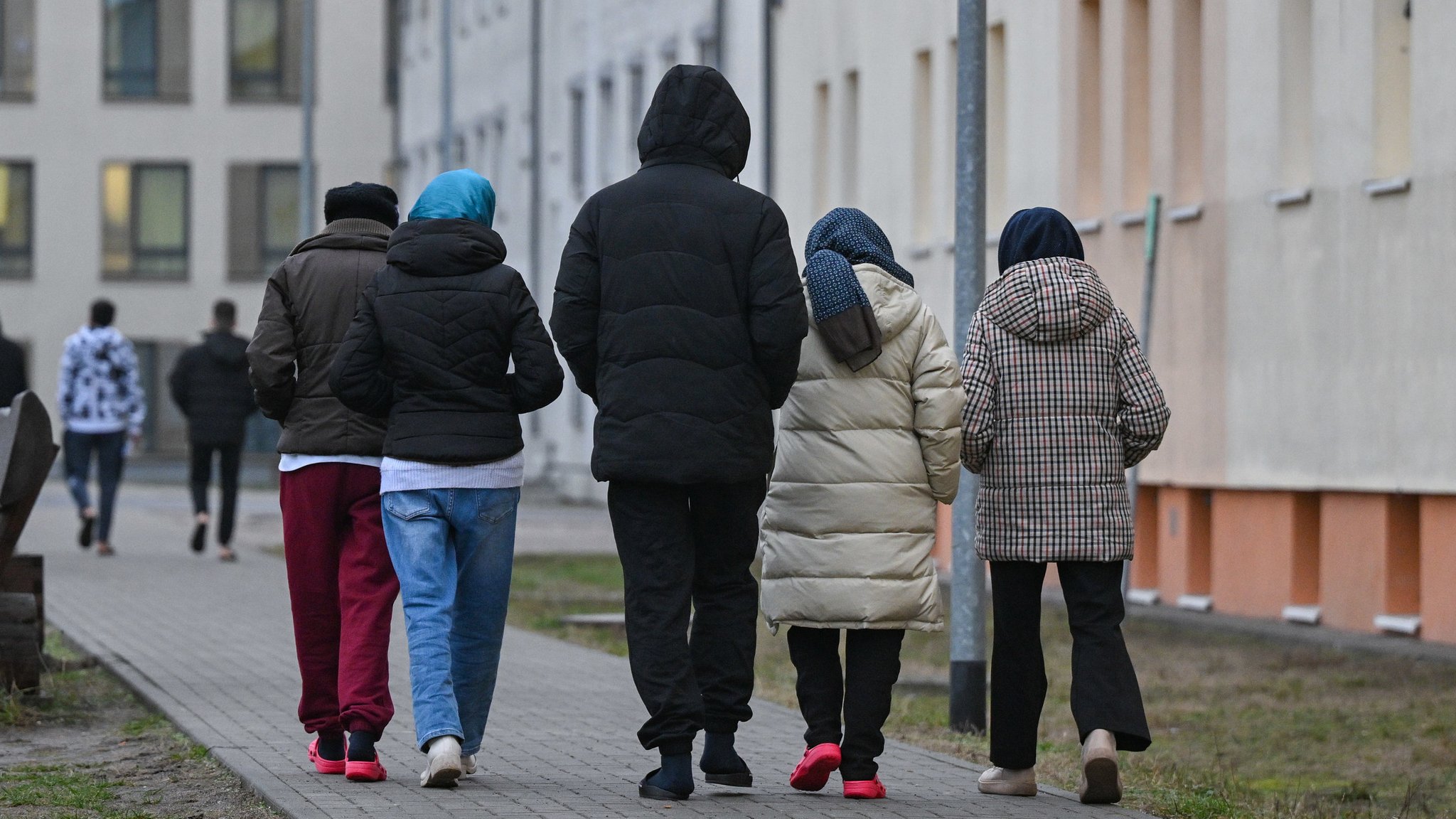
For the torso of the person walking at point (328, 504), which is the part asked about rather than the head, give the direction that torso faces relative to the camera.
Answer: away from the camera

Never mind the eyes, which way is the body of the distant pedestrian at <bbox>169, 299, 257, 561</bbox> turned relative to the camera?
away from the camera

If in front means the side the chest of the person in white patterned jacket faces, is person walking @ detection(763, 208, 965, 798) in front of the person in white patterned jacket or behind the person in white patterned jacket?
behind

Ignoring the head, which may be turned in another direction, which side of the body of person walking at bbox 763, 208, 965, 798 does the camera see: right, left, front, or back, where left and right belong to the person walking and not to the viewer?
back

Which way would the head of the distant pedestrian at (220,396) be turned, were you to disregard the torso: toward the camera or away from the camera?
away from the camera

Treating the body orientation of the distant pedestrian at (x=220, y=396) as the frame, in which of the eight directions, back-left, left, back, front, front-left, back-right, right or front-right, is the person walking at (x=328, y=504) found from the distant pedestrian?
back

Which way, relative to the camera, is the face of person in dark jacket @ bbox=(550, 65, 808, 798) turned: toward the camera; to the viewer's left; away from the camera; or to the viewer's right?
away from the camera

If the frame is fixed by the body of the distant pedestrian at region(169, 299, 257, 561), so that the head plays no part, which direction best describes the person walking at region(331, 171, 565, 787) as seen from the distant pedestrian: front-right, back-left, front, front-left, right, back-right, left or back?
back

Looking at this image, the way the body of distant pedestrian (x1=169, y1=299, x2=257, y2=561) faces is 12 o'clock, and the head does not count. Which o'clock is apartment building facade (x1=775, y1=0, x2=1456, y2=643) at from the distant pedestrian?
The apartment building facade is roughly at 4 o'clock from the distant pedestrian.

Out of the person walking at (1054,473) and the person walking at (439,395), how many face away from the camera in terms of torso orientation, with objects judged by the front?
2

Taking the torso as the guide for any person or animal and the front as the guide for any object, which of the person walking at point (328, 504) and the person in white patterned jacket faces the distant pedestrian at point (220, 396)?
the person walking

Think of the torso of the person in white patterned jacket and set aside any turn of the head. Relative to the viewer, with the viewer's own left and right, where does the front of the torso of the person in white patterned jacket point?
facing away from the viewer

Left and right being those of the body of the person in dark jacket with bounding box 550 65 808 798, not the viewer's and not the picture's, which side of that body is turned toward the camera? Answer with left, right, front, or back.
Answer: back

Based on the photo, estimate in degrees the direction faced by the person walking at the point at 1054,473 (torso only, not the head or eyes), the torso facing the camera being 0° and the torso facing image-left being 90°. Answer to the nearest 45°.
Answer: approximately 180°
